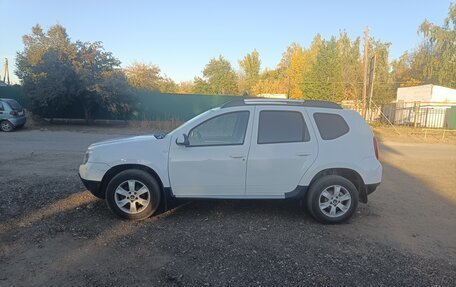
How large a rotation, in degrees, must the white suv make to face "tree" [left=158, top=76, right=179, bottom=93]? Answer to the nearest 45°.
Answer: approximately 90° to its right

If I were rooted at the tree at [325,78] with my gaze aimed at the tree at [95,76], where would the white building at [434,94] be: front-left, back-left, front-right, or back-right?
back-left

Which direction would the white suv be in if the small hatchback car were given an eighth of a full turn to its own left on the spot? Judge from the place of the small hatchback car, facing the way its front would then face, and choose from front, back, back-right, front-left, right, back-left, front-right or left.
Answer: left

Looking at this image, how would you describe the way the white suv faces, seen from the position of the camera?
facing to the left of the viewer

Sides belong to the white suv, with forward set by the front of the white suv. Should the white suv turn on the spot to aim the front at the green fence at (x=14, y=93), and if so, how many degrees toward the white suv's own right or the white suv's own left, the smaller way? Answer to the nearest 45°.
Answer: approximately 45° to the white suv's own right

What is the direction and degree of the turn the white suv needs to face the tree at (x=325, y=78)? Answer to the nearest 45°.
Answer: approximately 90° to its right

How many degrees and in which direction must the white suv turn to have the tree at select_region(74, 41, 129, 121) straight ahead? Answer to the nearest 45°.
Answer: approximately 45° to its right

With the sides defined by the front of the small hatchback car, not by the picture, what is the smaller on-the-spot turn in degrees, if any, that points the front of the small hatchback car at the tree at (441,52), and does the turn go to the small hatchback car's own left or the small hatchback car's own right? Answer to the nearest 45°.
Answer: approximately 135° to the small hatchback car's own right

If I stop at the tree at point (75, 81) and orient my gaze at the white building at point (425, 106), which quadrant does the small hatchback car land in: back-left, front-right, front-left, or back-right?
back-right

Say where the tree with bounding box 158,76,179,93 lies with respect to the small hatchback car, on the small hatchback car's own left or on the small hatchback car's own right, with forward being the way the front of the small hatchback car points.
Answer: on the small hatchback car's own right

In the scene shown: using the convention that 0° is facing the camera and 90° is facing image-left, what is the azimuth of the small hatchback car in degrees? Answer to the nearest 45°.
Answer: approximately 135°
